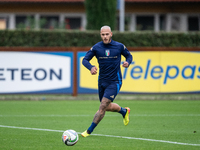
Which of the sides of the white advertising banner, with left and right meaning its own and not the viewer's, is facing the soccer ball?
front

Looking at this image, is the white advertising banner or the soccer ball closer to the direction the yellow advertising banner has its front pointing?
the soccer ball

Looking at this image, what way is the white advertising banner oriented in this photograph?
toward the camera

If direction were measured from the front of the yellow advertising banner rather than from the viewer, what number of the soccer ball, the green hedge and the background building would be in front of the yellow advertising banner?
1

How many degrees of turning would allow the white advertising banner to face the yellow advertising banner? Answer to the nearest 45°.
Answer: approximately 90° to its left

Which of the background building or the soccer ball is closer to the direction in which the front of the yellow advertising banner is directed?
the soccer ball

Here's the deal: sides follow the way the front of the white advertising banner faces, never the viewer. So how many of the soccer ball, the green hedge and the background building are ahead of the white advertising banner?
1

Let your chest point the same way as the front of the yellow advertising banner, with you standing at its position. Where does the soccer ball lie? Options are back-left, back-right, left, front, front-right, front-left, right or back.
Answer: front

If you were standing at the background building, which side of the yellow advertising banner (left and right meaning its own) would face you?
back

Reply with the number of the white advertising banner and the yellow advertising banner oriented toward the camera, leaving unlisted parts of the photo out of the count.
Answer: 2

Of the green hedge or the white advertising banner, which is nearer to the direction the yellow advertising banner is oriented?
the white advertising banner

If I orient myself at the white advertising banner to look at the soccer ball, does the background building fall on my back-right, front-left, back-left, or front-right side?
back-left

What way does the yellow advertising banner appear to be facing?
toward the camera

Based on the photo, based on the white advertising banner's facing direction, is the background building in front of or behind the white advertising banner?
behind
